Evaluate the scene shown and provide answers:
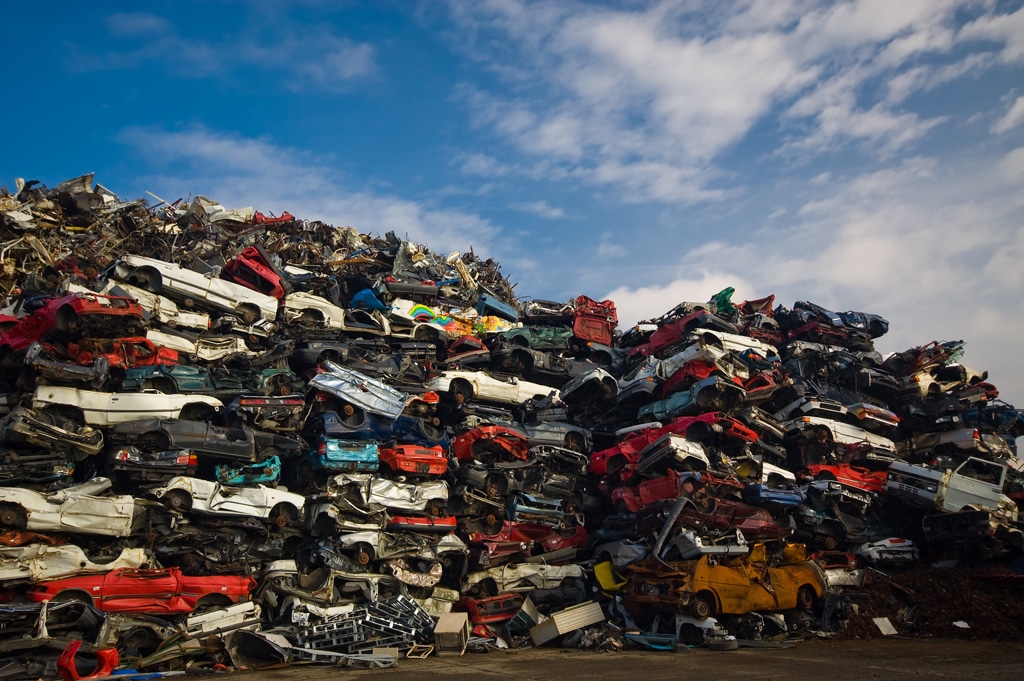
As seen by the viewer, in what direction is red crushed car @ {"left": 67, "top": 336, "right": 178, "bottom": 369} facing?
to the viewer's left

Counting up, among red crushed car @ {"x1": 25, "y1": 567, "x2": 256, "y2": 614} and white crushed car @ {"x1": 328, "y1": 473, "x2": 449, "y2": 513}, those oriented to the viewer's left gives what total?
2

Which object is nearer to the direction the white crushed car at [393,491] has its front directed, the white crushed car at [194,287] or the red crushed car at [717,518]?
the white crushed car

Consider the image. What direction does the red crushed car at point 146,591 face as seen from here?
to the viewer's left

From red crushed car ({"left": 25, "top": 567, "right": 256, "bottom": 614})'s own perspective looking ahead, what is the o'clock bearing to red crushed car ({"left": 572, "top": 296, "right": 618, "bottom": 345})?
red crushed car ({"left": 572, "top": 296, "right": 618, "bottom": 345}) is roughly at 5 o'clock from red crushed car ({"left": 25, "top": 567, "right": 256, "bottom": 614}).
